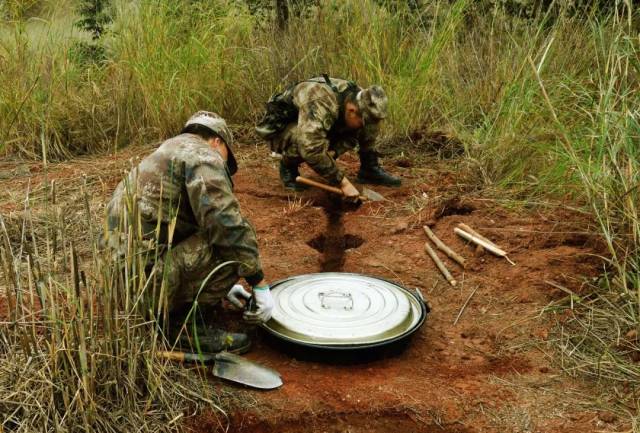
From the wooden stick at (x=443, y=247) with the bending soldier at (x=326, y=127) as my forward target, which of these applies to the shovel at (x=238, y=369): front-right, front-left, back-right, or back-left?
back-left

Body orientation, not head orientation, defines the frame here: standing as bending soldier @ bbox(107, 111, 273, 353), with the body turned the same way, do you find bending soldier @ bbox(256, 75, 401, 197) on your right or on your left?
on your left

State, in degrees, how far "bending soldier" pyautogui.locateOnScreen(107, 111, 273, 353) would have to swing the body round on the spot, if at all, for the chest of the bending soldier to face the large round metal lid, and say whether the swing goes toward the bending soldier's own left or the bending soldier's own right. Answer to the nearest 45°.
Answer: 0° — they already face it

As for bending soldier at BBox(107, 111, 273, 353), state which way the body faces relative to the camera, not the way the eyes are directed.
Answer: to the viewer's right

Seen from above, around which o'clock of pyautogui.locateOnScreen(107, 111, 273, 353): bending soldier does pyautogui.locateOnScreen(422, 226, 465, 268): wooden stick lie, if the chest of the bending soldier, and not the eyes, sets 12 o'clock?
The wooden stick is roughly at 11 o'clock from the bending soldier.

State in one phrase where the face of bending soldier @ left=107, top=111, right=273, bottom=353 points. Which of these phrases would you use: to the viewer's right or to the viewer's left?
to the viewer's right

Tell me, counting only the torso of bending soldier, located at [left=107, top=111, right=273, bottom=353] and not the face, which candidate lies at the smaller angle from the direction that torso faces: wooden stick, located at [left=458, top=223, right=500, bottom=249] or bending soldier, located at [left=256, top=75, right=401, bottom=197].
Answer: the wooden stick

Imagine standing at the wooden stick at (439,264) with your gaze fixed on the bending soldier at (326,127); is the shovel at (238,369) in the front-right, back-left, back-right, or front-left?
back-left

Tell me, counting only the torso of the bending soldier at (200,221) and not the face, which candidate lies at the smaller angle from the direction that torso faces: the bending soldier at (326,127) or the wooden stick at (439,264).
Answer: the wooden stick
